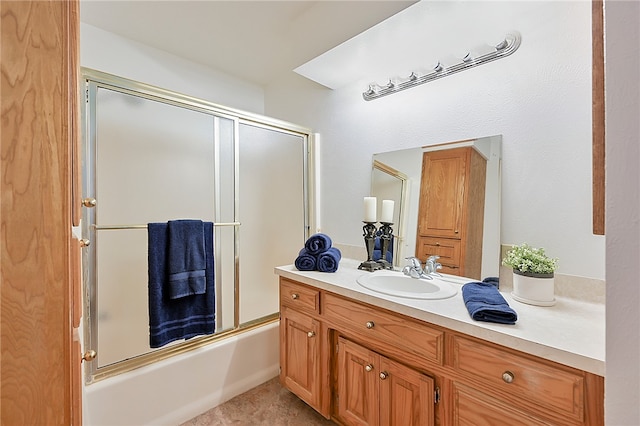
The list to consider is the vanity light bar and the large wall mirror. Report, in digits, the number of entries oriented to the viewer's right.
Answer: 0

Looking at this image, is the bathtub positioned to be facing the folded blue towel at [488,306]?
yes

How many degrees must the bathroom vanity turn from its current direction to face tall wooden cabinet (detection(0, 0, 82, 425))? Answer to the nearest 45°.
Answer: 0° — it already faces it

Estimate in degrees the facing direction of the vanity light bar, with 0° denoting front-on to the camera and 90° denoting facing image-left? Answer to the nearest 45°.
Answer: approximately 45°

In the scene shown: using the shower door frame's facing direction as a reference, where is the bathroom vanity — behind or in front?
in front

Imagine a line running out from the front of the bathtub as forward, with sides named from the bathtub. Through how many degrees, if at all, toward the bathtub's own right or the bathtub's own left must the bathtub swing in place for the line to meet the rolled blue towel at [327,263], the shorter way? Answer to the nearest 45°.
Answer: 0° — it already faces it

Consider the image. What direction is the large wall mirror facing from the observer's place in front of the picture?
facing the viewer and to the left of the viewer

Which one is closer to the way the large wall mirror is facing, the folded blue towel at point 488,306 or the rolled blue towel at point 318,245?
the folded blue towel

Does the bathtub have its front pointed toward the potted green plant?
yes

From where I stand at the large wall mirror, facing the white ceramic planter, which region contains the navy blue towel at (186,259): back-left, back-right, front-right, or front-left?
back-right

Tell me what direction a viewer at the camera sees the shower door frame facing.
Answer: facing the viewer and to the right of the viewer

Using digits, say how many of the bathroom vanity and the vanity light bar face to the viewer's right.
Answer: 0
